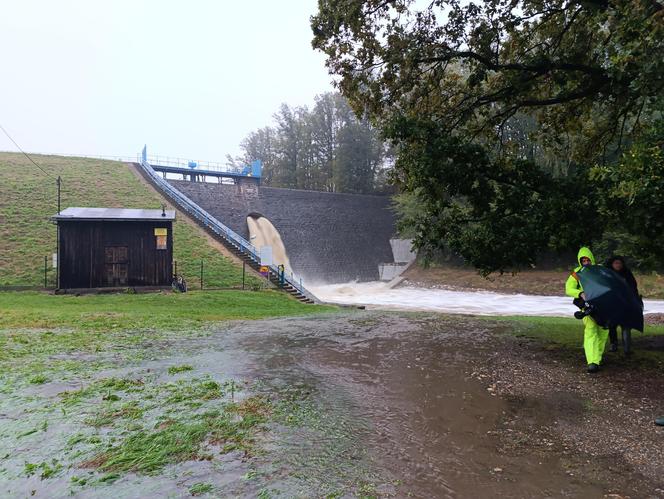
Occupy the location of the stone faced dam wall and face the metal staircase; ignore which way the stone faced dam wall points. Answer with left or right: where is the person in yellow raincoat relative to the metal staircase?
left

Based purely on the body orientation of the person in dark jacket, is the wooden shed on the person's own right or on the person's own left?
on the person's own right

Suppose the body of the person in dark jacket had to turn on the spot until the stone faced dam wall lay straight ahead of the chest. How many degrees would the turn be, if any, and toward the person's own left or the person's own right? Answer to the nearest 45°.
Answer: approximately 135° to the person's own right

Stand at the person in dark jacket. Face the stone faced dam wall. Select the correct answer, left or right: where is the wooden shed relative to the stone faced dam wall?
left

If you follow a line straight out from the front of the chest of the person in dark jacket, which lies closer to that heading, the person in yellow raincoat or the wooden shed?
the person in yellow raincoat

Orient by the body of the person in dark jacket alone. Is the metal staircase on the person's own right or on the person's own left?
on the person's own right

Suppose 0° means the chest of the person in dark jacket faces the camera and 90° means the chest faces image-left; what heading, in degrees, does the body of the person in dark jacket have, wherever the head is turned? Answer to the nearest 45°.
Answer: approximately 0°
